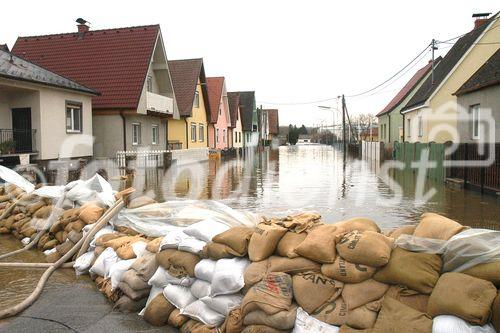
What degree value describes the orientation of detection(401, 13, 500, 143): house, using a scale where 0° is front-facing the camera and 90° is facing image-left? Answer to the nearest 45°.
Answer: approximately 45°

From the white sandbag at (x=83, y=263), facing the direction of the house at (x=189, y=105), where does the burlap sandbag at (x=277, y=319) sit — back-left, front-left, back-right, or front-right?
back-right

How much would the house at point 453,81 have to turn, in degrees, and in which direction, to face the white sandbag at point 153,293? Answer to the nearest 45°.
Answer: approximately 45° to its left

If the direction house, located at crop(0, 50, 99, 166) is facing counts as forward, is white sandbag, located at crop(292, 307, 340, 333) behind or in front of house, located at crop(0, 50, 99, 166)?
in front

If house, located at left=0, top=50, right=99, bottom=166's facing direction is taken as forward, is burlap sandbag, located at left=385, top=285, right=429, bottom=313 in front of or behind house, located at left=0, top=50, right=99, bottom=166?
in front

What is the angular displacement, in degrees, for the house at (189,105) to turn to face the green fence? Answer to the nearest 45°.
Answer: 0° — it already faces it

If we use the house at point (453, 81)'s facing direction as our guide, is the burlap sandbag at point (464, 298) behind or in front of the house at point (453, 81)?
in front

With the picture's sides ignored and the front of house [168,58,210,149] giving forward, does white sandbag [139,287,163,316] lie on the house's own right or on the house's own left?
on the house's own right

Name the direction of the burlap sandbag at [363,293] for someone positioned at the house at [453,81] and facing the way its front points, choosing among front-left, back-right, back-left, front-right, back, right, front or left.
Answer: front-left

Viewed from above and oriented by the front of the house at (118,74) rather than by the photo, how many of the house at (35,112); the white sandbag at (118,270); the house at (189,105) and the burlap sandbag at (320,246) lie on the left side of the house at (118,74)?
1

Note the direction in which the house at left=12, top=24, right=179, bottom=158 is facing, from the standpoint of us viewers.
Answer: facing the viewer and to the right of the viewer

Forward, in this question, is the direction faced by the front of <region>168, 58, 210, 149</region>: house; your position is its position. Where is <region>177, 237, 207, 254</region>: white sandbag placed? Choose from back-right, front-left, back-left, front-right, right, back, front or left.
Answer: front-right

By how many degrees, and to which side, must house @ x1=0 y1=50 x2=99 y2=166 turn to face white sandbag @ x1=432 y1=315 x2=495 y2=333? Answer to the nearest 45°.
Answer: approximately 45° to its right
